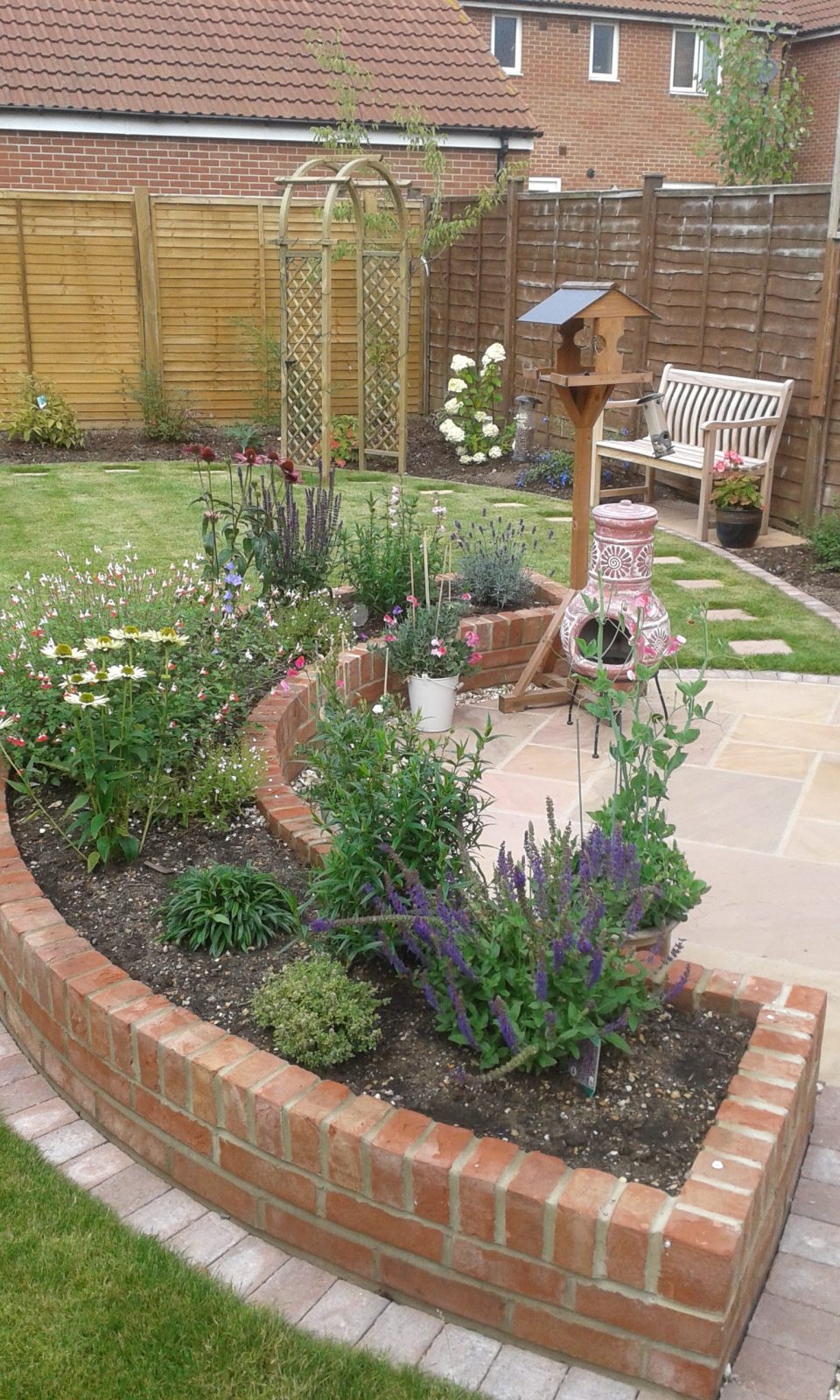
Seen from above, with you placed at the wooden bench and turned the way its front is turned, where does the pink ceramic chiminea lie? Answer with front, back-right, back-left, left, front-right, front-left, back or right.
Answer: front-left

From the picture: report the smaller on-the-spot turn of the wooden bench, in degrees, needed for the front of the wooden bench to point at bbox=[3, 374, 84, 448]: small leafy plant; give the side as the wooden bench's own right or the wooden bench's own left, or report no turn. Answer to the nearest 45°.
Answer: approximately 45° to the wooden bench's own right

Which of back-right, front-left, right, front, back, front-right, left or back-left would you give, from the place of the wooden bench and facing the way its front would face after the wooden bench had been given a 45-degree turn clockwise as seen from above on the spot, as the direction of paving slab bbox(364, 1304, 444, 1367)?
left

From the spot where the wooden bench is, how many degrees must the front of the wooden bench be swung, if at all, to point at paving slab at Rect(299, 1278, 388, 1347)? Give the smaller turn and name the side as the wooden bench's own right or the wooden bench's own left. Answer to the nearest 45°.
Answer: approximately 45° to the wooden bench's own left

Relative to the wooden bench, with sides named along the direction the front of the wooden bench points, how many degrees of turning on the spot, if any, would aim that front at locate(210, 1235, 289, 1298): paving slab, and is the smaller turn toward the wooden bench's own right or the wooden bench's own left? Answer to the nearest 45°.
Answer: approximately 45° to the wooden bench's own left

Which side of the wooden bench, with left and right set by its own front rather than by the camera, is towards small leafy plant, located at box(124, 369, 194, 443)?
right

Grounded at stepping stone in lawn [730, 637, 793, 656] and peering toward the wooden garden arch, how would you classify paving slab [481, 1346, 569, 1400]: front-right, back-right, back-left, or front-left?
back-left

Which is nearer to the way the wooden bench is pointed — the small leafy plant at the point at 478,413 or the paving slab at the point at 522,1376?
the paving slab

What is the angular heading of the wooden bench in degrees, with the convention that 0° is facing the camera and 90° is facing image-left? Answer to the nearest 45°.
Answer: approximately 45°

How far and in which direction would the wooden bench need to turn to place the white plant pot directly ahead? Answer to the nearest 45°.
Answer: approximately 45° to its left

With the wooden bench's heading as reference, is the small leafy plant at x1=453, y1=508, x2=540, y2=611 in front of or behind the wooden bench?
in front

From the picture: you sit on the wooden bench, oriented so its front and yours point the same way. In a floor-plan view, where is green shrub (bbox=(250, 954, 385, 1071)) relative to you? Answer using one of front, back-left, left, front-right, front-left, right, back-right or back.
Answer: front-left

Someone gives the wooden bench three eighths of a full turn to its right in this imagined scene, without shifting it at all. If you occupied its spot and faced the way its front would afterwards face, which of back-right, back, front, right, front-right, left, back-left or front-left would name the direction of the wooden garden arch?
front-left

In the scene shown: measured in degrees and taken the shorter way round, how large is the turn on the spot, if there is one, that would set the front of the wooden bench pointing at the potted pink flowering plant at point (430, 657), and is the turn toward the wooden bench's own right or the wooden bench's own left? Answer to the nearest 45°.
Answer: approximately 45° to the wooden bench's own left

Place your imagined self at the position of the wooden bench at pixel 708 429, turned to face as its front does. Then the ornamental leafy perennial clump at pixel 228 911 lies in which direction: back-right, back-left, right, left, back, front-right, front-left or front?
front-left

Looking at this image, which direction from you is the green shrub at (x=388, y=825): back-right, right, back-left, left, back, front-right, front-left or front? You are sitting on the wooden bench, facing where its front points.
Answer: front-left

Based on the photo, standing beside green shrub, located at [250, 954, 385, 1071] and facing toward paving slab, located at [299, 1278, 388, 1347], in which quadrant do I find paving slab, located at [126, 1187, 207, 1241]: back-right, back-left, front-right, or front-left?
front-right

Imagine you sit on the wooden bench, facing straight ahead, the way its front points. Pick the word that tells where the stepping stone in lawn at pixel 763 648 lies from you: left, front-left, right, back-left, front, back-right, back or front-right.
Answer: front-left

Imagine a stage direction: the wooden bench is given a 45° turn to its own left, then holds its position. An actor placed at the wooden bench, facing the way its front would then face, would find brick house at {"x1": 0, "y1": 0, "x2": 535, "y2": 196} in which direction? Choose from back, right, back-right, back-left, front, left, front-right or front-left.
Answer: back-right

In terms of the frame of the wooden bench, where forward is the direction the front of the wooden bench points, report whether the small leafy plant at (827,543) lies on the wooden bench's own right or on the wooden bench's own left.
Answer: on the wooden bench's own left
